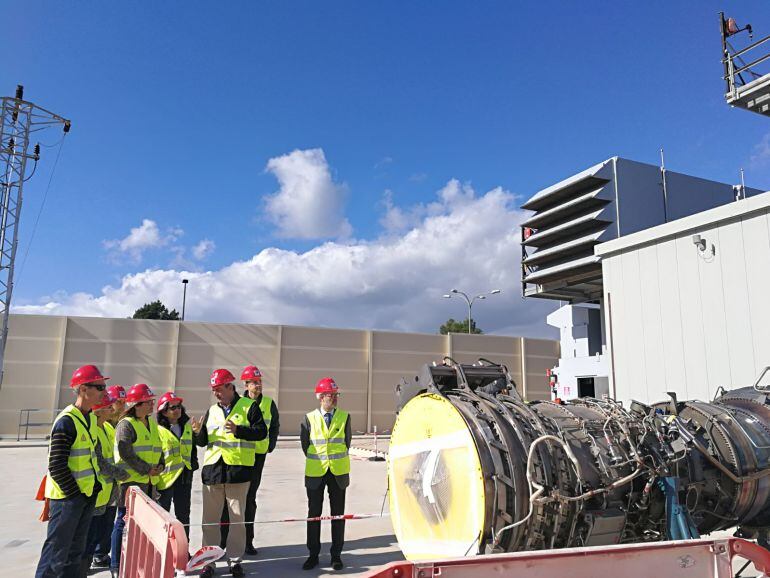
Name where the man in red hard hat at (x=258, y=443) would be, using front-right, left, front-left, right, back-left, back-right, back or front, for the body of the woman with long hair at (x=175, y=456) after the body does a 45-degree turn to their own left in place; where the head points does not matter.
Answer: front

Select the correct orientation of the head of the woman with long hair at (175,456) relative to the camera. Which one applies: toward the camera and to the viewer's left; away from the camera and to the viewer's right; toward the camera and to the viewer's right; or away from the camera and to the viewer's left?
toward the camera and to the viewer's right

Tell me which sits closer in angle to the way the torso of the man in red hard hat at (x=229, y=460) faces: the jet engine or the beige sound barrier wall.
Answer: the jet engine

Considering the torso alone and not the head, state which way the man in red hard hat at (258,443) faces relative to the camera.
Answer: toward the camera

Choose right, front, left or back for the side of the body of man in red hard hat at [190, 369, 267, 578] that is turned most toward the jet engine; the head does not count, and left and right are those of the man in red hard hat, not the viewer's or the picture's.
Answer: left

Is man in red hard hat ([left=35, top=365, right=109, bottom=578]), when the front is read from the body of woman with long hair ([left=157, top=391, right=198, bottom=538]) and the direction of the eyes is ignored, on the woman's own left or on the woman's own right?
on the woman's own right

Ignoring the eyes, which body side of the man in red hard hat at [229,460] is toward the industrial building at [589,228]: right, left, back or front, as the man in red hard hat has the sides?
back

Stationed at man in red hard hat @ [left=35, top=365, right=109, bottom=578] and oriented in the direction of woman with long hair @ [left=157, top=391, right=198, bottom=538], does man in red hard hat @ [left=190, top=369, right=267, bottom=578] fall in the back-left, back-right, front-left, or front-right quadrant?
front-right

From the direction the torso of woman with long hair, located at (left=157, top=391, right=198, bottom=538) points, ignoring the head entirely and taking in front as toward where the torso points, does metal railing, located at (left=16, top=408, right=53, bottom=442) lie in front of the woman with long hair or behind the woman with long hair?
behind

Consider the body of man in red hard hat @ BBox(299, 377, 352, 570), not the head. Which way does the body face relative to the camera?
toward the camera

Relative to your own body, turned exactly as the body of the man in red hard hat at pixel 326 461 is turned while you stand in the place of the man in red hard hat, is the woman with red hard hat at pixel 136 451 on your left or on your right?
on your right

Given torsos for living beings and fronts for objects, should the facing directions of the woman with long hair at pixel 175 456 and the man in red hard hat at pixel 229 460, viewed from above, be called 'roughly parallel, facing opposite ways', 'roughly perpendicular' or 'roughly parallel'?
roughly perpendicular

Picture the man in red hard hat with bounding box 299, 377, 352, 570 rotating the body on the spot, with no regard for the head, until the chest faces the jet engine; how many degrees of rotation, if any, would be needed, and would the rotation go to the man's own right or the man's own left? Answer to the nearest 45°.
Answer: approximately 45° to the man's own left

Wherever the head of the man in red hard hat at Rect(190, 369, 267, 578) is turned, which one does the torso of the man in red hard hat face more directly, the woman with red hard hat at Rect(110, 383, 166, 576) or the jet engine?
the woman with red hard hat

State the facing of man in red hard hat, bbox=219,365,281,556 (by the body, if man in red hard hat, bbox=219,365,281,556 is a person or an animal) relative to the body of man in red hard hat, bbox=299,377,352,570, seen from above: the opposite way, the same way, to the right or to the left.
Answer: the same way

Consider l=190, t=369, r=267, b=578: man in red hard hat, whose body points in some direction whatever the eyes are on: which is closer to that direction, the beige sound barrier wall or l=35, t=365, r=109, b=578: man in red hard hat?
the man in red hard hat

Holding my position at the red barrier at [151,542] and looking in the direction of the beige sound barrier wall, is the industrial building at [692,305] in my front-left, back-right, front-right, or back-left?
front-right

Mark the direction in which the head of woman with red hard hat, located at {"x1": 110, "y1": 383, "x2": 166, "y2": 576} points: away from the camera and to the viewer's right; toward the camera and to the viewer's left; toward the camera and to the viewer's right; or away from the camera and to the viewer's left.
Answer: toward the camera and to the viewer's right

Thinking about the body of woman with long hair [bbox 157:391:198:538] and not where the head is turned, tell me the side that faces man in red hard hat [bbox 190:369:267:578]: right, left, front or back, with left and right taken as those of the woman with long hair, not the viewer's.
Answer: front

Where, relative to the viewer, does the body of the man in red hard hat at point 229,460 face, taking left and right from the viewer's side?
facing the viewer and to the left of the viewer

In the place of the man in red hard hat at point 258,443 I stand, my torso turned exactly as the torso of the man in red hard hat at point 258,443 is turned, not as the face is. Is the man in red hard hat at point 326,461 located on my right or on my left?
on my left
